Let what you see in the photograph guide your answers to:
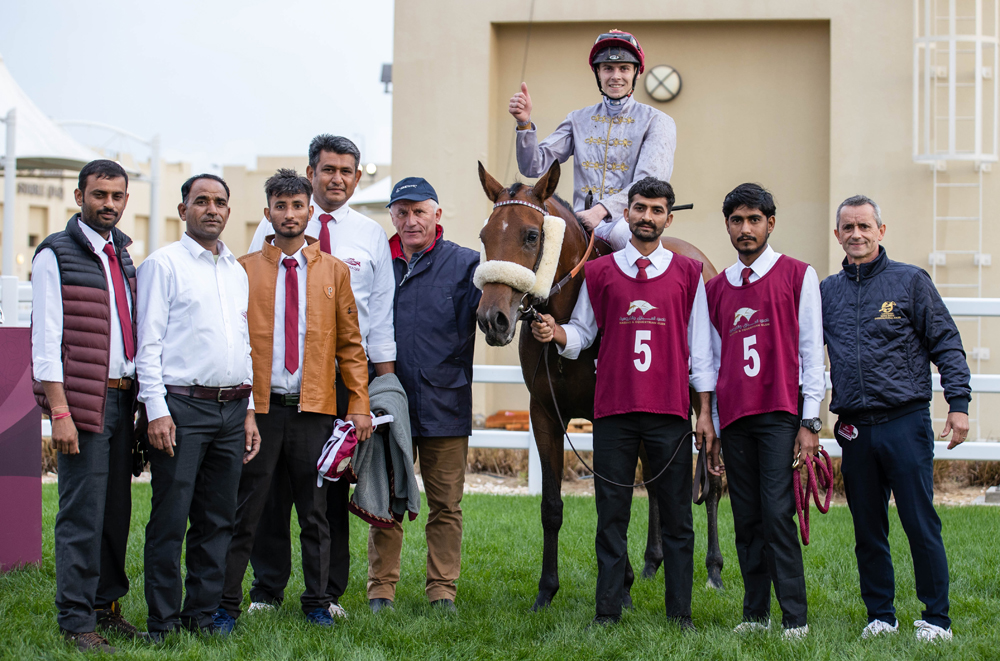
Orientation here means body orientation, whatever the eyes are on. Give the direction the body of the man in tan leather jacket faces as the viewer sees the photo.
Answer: toward the camera

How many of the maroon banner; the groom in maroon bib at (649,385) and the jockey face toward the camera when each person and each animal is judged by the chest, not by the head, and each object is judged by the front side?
3

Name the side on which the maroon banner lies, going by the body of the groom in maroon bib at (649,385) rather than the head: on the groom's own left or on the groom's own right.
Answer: on the groom's own right

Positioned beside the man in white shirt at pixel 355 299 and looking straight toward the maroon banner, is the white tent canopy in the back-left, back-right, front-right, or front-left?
front-right

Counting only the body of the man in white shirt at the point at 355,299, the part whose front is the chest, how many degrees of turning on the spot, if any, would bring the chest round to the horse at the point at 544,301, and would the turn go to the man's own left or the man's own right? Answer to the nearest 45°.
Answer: approximately 90° to the man's own left

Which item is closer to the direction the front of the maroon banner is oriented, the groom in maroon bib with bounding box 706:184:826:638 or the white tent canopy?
the groom in maroon bib

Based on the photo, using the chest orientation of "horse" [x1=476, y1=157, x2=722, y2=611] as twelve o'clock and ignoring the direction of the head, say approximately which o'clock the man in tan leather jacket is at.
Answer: The man in tan leather jacket is roughly at 1 o'clock from the horse.

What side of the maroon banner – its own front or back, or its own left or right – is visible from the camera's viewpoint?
front

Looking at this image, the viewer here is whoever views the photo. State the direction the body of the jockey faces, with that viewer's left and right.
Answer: facing the viewer

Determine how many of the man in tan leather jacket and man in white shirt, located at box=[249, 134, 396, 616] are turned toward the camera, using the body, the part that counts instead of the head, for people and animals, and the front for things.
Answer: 2

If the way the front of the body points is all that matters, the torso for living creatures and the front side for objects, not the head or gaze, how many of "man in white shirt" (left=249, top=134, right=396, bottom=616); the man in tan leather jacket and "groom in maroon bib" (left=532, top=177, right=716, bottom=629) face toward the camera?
3

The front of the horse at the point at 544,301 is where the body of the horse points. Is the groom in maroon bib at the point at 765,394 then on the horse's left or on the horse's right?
on the horse's left

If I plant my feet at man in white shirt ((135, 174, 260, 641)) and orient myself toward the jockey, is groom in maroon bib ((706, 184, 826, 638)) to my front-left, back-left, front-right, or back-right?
front-right

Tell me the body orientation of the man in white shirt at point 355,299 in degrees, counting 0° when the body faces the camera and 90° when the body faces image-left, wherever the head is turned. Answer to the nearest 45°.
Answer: approximately 0°

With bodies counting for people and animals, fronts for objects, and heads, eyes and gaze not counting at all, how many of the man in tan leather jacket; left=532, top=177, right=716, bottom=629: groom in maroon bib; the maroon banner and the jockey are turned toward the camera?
4
